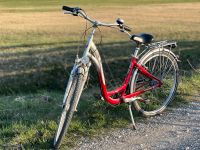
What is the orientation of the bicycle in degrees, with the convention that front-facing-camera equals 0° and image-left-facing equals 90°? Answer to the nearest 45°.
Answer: approximately 45°
